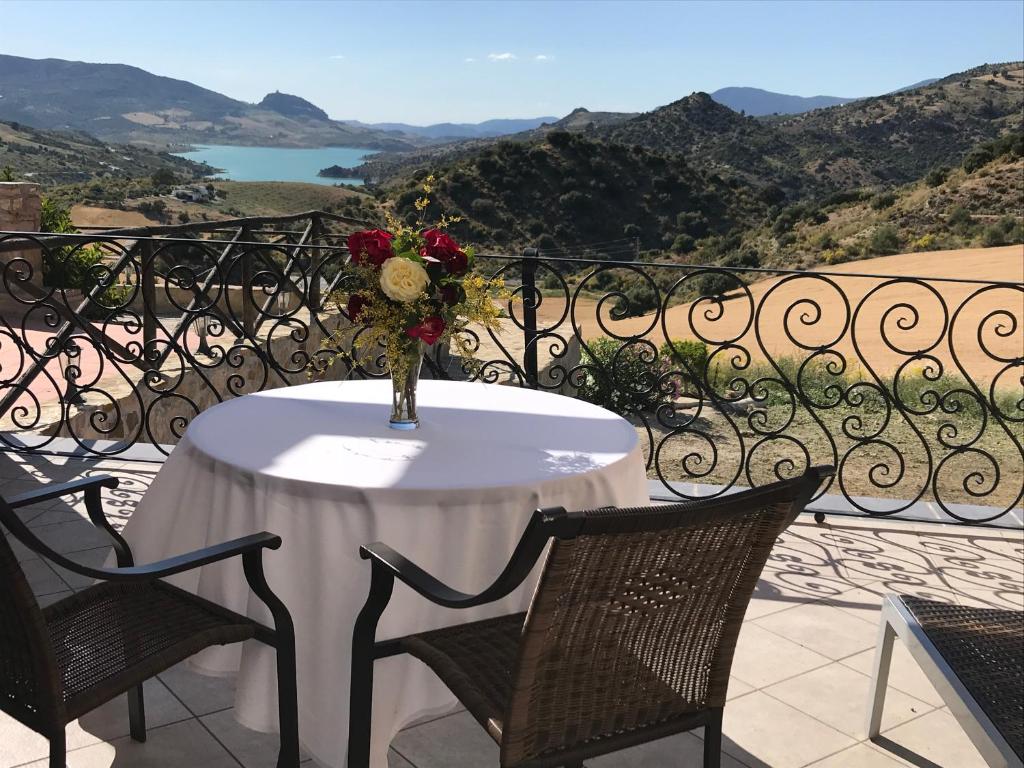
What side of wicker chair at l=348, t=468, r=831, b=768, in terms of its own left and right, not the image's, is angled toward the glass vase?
front

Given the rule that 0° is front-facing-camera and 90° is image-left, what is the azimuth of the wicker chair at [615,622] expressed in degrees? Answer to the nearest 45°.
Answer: approximately 135°

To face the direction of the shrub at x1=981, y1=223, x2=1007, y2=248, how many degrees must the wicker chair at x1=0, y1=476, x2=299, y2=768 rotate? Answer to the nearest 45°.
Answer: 0° — it already faces it

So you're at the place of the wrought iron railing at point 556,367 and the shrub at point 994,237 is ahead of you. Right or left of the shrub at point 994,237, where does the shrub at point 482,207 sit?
left

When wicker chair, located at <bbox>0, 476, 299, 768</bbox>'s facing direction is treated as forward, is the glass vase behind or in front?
in front

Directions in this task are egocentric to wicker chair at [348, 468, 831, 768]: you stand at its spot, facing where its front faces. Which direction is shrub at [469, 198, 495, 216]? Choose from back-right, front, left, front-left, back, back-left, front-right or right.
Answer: front-right

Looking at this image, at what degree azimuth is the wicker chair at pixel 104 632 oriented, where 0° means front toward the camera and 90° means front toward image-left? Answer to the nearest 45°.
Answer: approximately 225°

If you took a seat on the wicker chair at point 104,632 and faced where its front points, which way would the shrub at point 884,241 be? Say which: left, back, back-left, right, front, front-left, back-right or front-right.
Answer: front

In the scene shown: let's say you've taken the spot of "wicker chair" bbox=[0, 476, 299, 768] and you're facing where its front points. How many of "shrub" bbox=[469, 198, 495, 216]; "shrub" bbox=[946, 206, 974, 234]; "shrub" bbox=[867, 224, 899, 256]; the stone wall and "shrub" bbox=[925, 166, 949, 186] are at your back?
0

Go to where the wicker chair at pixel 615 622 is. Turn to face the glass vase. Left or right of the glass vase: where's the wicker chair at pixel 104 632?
left

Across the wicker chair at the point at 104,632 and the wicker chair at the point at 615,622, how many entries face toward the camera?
0

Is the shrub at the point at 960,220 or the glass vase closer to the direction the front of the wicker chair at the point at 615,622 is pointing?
the glass vase

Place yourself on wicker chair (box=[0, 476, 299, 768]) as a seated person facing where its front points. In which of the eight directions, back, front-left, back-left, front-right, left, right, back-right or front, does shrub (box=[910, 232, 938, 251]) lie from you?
front

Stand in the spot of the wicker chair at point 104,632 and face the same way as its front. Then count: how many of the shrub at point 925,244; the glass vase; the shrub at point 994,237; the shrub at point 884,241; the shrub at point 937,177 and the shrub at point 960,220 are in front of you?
6

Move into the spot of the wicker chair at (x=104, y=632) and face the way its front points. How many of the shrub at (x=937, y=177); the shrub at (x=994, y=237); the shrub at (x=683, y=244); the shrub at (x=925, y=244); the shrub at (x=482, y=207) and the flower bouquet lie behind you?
0

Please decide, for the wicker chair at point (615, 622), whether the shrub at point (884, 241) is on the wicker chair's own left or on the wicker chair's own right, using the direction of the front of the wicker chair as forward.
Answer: on the wicker chair's own right

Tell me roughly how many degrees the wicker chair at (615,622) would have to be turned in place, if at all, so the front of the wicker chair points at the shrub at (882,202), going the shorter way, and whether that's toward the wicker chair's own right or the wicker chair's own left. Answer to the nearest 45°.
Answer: approximately 45° to the wicker chair's own right

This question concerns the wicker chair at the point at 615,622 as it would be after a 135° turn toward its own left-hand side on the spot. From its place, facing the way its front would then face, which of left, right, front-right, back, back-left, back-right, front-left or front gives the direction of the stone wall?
back-right

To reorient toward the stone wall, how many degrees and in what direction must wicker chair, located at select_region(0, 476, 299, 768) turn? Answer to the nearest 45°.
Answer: approximately 45° to its left
